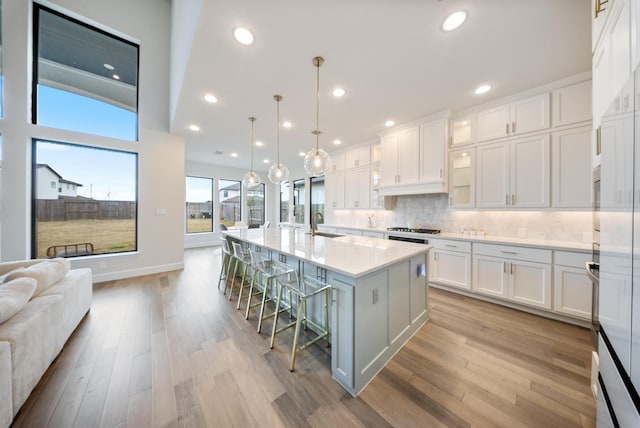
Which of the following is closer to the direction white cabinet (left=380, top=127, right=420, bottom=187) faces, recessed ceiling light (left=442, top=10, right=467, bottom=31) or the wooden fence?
the wooden fence

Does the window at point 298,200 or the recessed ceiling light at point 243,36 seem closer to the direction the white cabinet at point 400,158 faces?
the recessed ceiling light

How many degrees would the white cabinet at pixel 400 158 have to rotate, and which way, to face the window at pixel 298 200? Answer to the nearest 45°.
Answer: approximately 90° to its right

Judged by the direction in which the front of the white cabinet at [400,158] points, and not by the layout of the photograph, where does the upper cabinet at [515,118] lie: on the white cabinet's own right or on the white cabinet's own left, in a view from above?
on the white cabinet's own left

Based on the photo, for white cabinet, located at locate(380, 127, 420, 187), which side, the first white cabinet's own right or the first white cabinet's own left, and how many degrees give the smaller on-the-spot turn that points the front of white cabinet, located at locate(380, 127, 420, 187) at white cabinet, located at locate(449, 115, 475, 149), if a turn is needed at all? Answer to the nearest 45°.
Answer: approximately 135° to the first white cabinet's own left

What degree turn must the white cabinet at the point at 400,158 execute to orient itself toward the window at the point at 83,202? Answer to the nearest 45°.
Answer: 0° — it already faces it

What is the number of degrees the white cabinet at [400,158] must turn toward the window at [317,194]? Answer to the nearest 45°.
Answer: approximately 90° to its right

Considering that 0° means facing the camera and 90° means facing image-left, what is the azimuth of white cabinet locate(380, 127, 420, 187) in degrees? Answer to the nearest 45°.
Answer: approximately 45°
